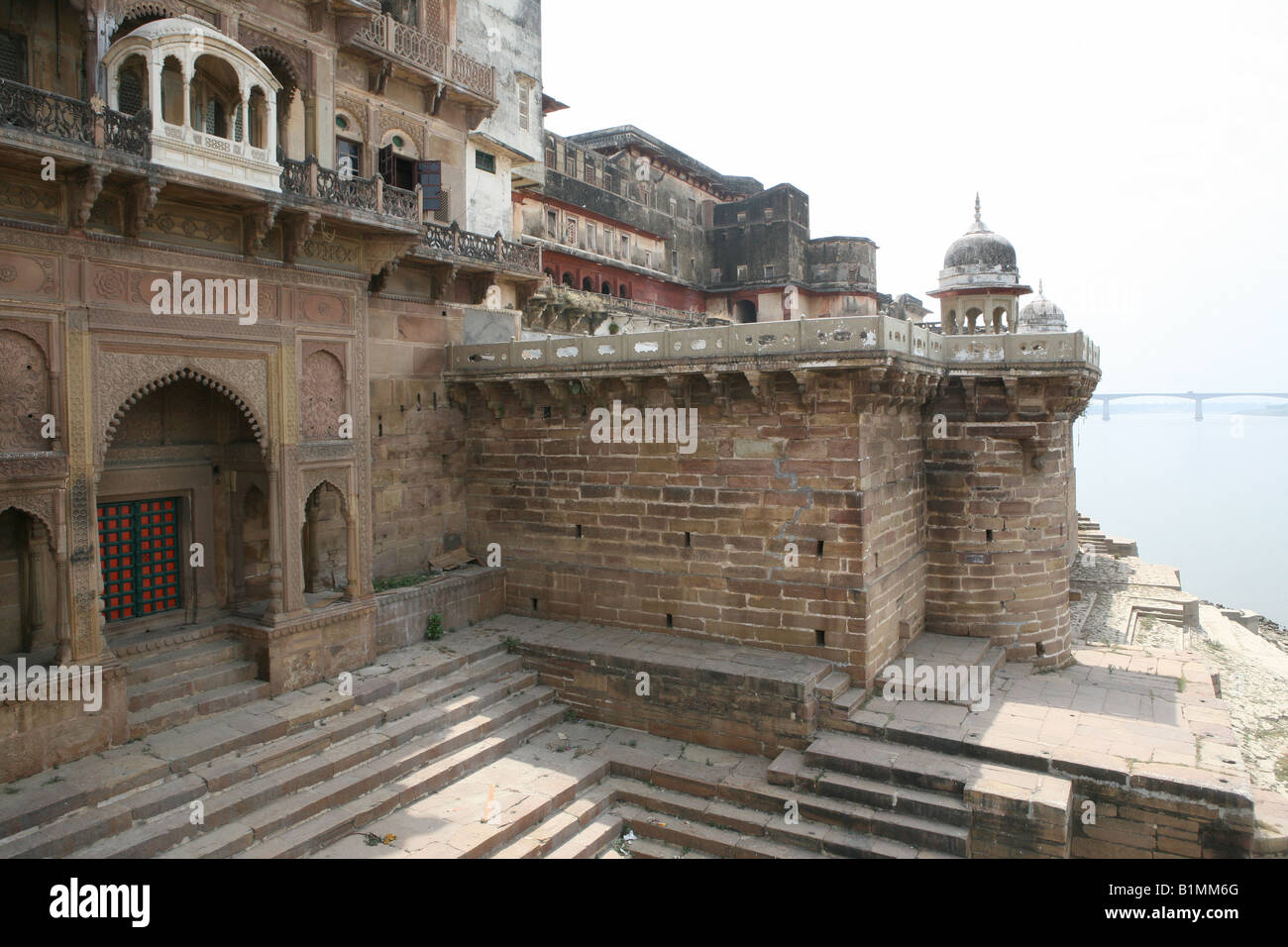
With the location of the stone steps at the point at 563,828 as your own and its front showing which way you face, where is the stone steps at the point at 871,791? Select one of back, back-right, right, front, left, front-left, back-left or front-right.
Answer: front-left

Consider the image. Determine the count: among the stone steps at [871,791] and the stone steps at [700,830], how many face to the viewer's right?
0

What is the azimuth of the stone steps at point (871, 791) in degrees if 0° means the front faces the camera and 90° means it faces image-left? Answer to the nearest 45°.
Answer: approximately 45°

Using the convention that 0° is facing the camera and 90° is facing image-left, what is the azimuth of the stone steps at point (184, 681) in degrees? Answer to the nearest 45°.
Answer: approximately 315°

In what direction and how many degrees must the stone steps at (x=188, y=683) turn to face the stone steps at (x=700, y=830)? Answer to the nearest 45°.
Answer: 0° — it already faces it

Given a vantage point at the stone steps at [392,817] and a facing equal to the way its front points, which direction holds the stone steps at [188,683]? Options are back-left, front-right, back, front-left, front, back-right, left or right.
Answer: back

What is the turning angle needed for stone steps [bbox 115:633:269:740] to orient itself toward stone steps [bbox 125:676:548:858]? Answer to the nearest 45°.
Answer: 0° — it already faces it

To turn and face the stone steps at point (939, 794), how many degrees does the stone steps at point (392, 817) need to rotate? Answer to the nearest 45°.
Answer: approximately 45° to its left

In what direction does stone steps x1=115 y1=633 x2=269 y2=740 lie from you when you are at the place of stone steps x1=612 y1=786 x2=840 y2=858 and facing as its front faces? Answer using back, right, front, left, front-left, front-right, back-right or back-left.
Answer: front-right

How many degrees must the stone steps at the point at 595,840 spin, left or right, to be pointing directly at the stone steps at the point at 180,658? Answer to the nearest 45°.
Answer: approximately 135° to its right

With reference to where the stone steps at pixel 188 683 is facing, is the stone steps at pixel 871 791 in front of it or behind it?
in front

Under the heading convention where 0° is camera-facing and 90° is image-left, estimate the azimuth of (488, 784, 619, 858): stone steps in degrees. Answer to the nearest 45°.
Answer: approximately 315°

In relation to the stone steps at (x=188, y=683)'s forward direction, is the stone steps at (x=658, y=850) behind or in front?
in front
